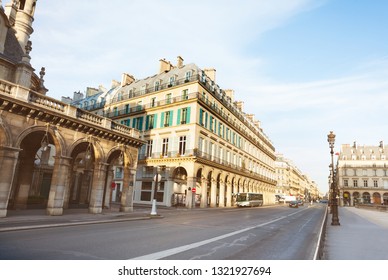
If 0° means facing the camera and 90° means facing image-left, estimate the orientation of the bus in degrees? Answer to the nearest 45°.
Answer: approximately 45°
